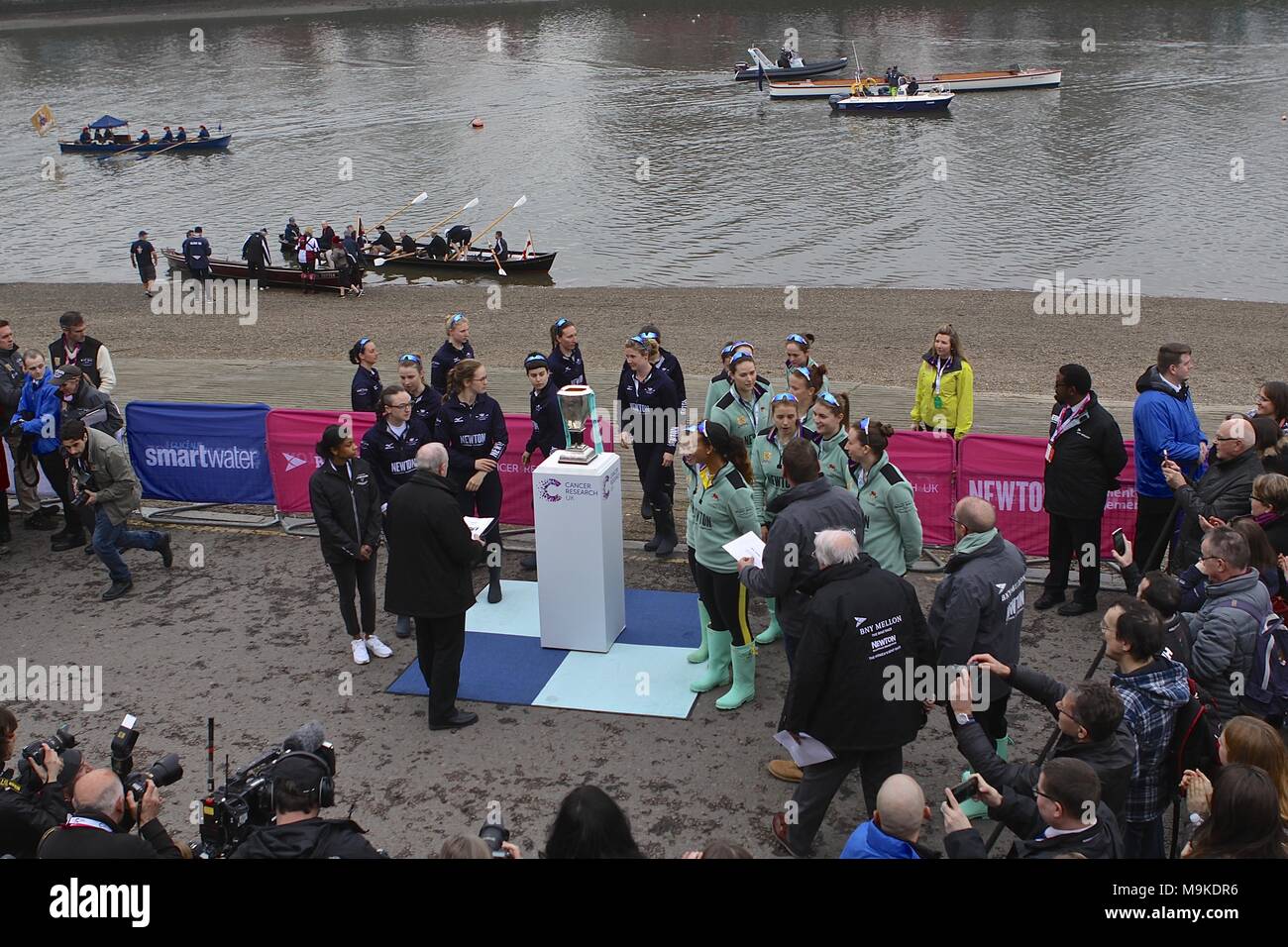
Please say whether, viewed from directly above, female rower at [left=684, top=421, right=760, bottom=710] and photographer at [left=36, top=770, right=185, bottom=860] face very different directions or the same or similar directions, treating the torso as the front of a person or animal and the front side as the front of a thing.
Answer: very different directions

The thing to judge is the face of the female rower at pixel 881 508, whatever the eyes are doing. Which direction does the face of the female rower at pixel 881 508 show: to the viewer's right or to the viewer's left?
to the viewer's left

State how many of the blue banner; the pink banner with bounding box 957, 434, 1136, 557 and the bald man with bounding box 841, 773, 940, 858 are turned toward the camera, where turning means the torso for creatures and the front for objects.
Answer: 2

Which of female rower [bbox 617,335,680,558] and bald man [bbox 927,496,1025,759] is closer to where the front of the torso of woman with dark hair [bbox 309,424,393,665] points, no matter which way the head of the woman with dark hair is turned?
the bald man

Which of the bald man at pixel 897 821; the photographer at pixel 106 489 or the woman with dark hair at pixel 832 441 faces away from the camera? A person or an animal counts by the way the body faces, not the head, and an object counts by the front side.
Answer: the bald man

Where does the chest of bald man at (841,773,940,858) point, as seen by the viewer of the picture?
away from the camera

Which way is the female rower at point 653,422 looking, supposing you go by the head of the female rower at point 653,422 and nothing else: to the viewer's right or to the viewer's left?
to the viewer's left

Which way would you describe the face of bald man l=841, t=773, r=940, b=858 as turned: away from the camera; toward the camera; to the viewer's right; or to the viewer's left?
away from the camera

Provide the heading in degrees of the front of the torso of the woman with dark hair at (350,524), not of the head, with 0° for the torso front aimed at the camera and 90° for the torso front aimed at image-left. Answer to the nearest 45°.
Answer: approximately 315°

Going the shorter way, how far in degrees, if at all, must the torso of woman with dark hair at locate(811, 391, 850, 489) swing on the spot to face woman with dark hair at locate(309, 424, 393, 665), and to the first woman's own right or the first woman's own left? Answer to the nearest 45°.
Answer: approximately 45° to the first woman's own right
